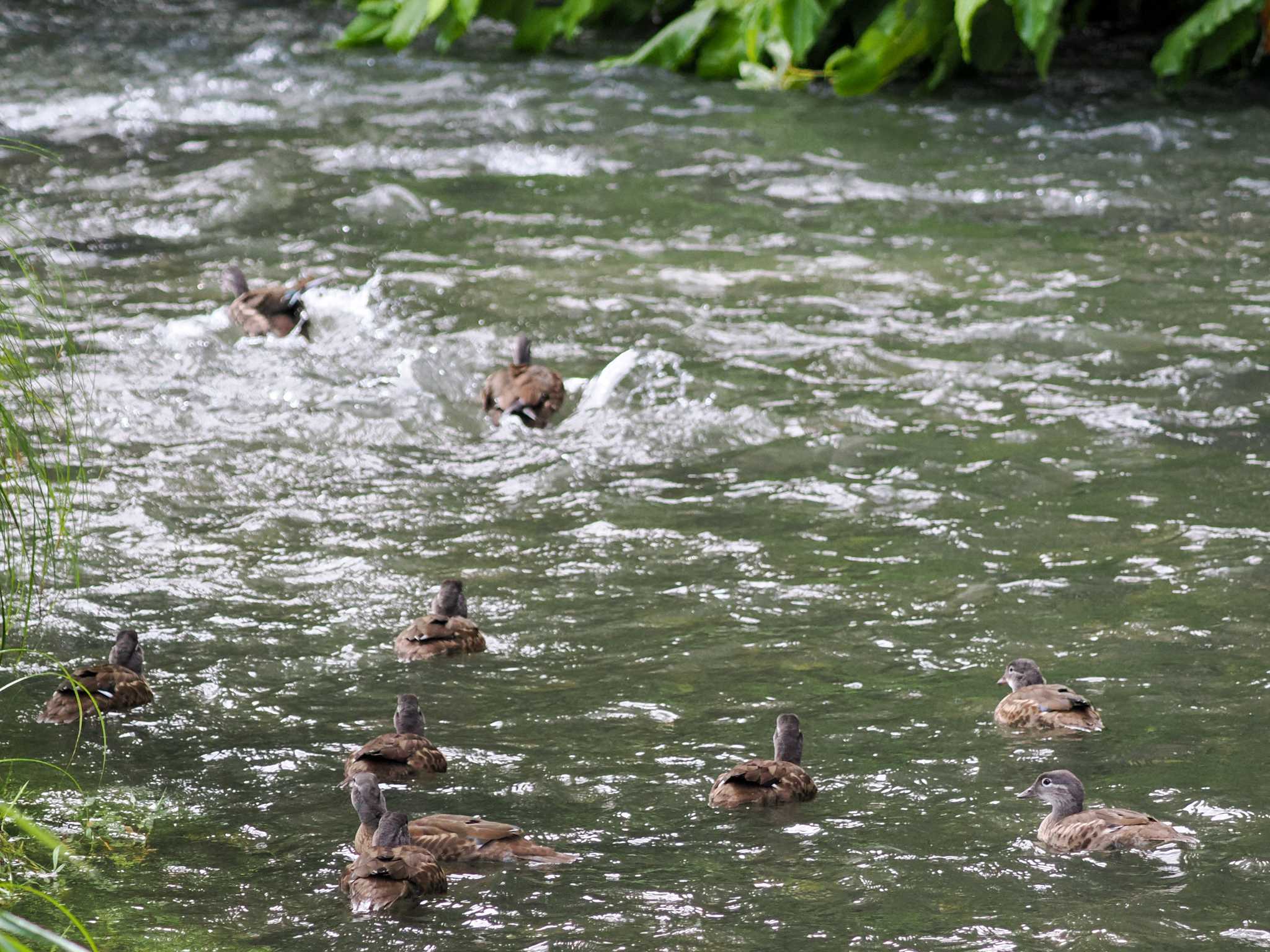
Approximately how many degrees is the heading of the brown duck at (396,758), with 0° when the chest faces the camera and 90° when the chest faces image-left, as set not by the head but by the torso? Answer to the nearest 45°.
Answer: approximately 225°

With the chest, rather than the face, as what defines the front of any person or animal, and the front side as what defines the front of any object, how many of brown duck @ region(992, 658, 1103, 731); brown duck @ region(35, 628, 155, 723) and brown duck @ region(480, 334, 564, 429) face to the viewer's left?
1

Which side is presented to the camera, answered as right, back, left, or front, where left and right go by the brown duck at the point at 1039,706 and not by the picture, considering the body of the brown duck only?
left

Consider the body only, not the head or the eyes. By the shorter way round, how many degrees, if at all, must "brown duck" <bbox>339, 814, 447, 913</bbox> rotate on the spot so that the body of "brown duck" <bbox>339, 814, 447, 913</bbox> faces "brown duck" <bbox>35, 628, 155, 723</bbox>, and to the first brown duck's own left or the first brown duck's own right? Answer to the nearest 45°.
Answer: approximately 90° to the first brown duck's own left

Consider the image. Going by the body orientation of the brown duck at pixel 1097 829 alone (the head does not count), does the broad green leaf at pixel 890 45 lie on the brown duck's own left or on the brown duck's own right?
on the brown duck's own right

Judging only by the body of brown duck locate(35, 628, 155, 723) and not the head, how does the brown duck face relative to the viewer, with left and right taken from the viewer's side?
facing away from the viewer and to the right of the viewer

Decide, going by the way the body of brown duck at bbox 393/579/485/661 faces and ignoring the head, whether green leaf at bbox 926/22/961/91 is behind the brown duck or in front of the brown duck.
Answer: in front

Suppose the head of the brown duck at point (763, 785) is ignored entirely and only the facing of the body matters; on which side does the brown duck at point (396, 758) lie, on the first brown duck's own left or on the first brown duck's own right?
on the first brown duck's own left

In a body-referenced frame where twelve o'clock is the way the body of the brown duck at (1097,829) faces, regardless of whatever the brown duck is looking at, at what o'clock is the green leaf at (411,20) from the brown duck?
The green leaf is roughly at 2 o'clock from the brown duck.

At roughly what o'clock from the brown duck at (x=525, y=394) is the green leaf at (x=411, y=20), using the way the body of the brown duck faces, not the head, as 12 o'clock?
The green leaf is roughly at 12 o'clock from the brown duck.

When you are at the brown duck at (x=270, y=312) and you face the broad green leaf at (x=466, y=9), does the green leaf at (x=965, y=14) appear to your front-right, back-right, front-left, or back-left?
front-right

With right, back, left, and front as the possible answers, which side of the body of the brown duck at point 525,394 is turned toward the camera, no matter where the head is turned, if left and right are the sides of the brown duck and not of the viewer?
back

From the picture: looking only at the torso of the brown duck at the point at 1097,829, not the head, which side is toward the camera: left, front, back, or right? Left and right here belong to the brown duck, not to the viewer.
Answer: left

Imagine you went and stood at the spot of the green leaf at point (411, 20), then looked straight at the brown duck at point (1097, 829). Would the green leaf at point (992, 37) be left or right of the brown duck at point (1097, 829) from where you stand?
left

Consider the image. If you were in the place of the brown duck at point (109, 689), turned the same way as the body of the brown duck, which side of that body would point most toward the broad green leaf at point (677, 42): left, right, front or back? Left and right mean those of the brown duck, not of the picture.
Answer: front

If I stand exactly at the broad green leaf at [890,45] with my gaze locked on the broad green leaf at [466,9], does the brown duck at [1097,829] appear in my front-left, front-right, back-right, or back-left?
back-left

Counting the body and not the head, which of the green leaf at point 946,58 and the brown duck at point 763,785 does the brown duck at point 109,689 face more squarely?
the green leaf
